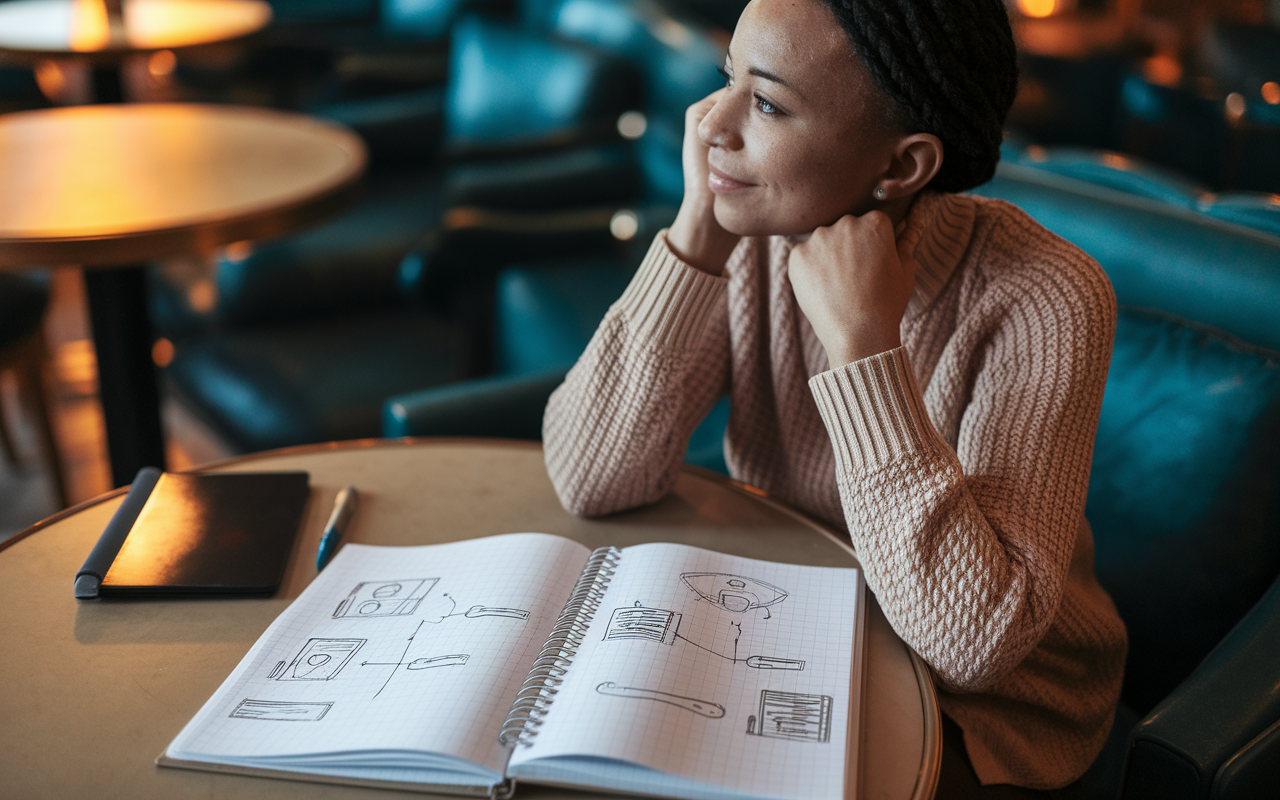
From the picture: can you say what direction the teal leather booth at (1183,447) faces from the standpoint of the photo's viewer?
facing the viewer and to the left of the viewer

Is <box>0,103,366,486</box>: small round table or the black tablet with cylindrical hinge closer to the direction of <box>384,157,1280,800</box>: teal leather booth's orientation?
the black tablet with cylindrical hinge

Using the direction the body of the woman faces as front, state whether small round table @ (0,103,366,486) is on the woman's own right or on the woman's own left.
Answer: on the woman's own right

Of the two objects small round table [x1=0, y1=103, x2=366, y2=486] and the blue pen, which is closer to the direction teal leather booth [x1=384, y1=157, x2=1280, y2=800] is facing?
the blue pen

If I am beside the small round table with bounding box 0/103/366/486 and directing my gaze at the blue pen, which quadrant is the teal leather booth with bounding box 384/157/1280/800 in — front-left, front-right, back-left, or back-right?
front-left

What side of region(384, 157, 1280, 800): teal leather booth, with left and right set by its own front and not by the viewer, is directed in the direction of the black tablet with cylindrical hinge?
front

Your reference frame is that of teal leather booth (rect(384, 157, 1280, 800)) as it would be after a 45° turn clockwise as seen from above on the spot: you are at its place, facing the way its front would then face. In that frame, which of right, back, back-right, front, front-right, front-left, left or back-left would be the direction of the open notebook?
front-left

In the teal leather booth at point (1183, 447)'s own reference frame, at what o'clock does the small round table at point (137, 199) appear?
The small round table is roughly at 2 o'clock from the teal leather booth.
